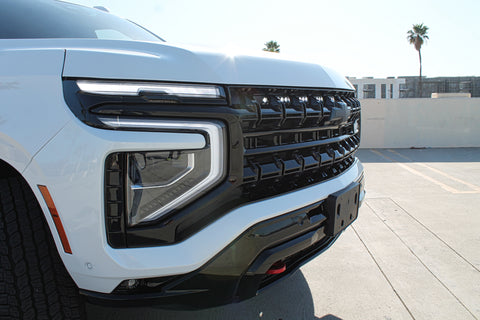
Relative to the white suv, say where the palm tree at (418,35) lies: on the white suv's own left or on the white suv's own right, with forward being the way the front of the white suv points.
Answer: on the white suv's own left

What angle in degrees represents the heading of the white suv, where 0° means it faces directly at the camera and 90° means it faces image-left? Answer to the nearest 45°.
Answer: approximately 315°
